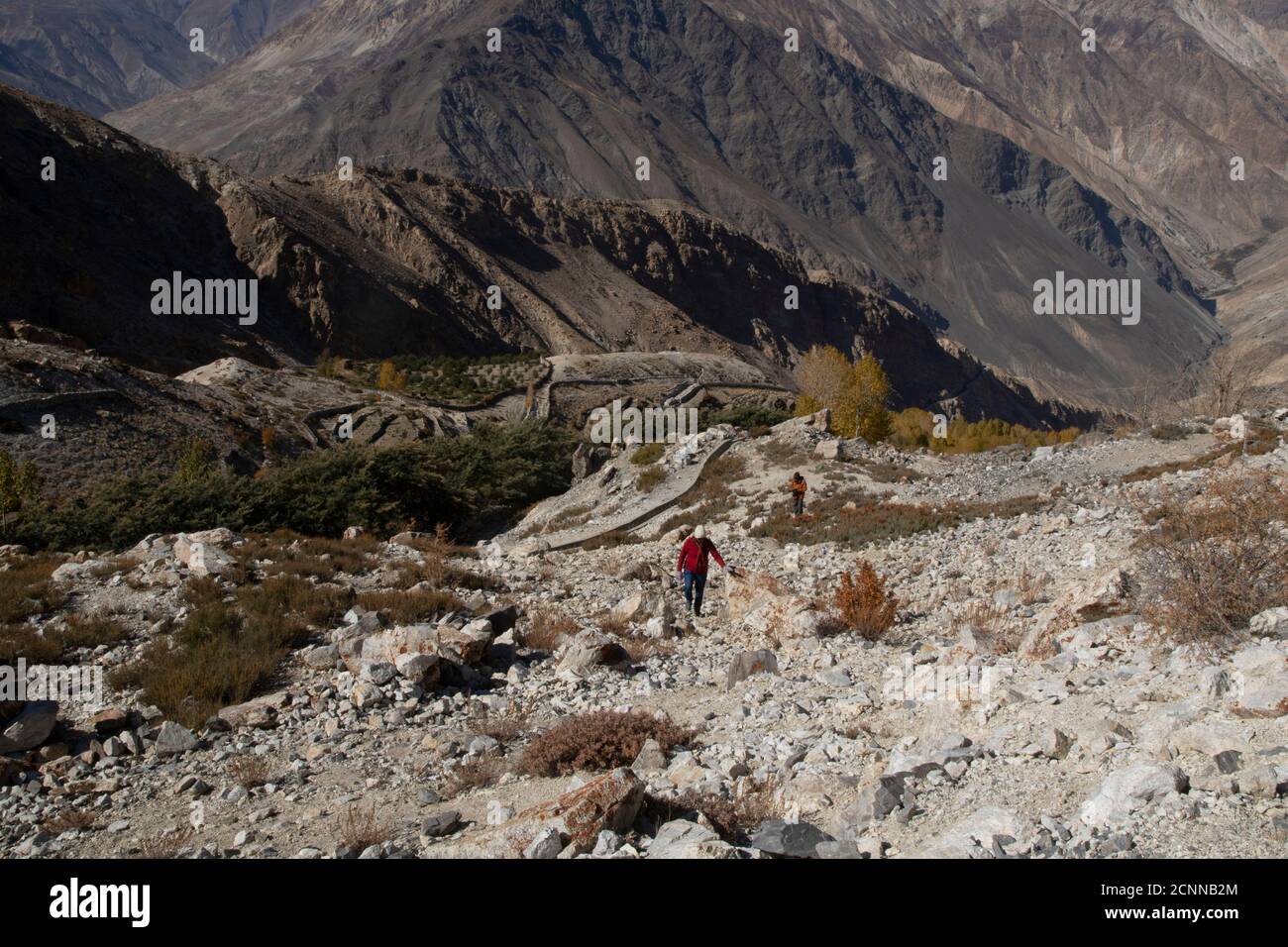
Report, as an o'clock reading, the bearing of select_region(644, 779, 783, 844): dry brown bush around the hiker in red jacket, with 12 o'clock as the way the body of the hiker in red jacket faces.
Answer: The dry brown bush is roughly at 12 o'clock from the hiker in red jacket.

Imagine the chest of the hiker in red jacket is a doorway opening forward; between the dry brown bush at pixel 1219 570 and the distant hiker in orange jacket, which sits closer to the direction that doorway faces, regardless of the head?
the dry brown bush

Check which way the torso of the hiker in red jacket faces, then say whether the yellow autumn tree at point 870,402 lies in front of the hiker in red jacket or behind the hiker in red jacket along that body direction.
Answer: behind

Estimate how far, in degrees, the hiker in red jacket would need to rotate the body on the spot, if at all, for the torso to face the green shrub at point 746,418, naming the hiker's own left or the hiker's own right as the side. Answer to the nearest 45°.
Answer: approximately 180°

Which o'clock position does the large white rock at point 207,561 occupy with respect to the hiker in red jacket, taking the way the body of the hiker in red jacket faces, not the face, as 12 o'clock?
The large white rock is roughly at 3 o'clock from the hiker in red jacket.

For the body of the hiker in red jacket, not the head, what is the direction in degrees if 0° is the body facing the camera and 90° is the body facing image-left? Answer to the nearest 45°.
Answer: approximately 0°

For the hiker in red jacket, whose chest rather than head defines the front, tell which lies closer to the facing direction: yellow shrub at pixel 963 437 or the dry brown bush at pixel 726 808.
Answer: the dry brown bush

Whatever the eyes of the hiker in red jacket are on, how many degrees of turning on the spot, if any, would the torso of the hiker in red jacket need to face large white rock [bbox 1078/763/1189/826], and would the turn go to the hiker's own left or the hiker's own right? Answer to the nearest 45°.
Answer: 0° — they already face it

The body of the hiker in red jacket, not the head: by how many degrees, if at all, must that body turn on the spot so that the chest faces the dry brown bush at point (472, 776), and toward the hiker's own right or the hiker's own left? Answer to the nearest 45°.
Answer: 0° — they already face it

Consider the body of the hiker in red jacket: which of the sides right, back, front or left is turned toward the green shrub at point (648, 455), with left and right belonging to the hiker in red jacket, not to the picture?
back

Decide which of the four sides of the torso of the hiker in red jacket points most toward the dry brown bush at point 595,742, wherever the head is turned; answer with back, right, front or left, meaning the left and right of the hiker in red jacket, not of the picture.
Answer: front

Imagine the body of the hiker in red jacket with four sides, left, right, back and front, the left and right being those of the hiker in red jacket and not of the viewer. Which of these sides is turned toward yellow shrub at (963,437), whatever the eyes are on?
back
